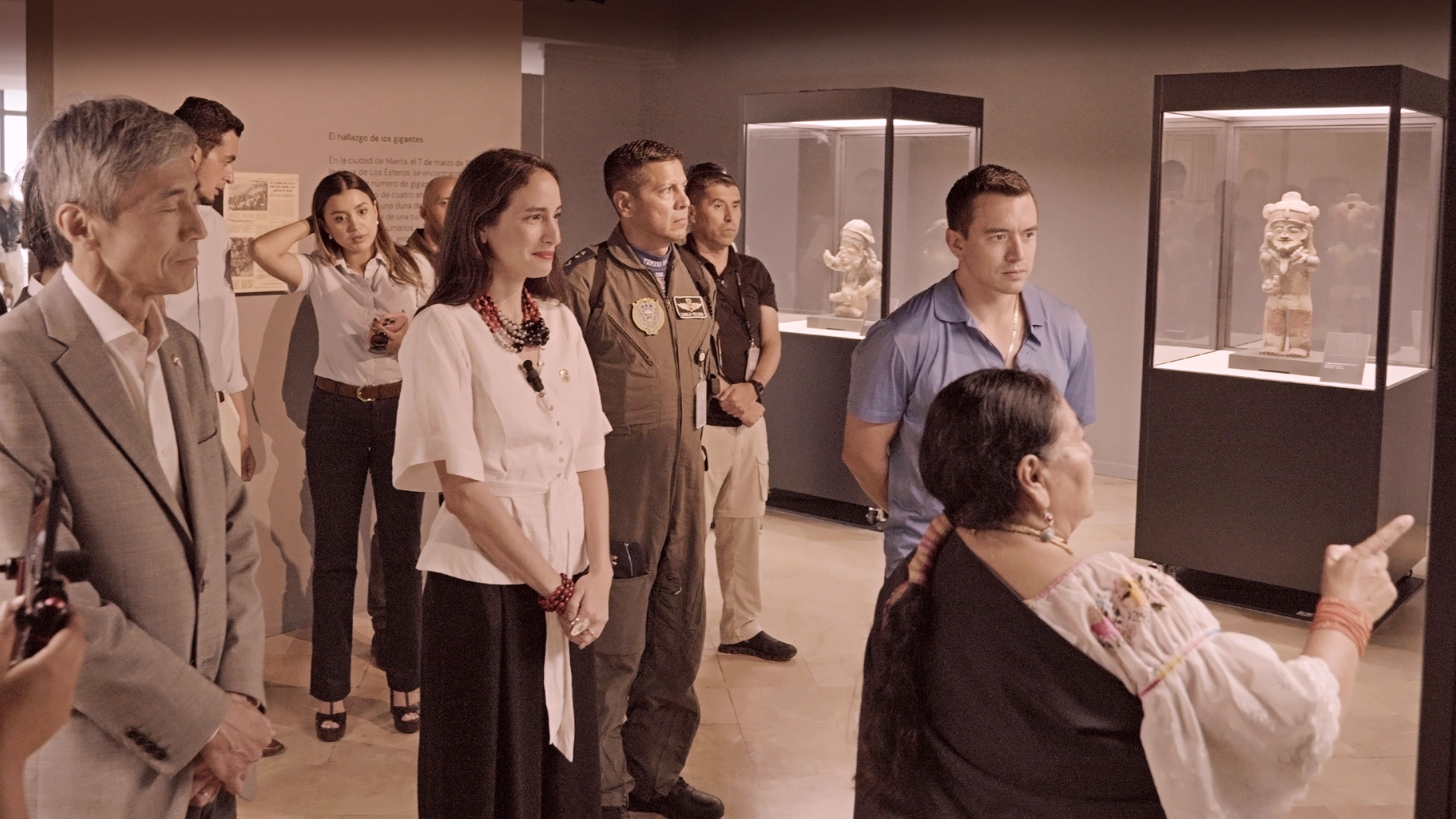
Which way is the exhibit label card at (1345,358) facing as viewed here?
toward the camera

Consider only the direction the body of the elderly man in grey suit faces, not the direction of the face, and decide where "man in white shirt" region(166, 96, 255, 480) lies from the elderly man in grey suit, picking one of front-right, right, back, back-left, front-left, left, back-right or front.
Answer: back-left

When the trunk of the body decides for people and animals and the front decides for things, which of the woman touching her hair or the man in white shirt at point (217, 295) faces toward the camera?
the woman touching her hair

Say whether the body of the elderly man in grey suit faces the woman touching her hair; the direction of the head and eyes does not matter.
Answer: no

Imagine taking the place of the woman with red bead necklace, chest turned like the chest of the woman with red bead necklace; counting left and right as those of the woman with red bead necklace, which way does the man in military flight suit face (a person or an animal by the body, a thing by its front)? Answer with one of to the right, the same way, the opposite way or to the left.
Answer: the same way

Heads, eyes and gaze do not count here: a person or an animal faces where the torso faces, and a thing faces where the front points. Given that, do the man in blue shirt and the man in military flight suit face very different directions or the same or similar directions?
same or similar directions

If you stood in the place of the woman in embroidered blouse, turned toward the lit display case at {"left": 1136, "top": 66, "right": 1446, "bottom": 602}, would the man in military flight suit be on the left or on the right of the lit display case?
left

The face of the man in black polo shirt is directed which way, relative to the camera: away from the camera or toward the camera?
toward the camera

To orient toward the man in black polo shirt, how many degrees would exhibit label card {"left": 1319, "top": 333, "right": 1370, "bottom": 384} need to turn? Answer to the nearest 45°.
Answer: approximately 45° to its right

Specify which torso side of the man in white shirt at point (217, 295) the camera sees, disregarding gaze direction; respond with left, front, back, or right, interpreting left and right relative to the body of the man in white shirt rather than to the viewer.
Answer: right

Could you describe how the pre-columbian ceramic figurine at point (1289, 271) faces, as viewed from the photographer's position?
facing the viewer

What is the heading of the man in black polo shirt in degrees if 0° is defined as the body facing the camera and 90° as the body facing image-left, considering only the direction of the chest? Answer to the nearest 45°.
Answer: approximately 315°

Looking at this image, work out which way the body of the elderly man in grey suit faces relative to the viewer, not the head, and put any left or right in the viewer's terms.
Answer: facing the viewer and to the right of the viewer

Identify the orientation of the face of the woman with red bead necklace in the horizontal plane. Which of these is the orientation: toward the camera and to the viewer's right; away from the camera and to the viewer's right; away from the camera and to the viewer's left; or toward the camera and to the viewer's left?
toward the camera and to the viewer's right

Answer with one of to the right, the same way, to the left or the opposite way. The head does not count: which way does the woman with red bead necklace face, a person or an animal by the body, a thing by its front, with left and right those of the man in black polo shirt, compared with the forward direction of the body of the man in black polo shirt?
the same way

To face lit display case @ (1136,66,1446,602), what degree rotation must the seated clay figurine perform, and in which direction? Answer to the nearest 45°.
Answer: approximately 90° to its left

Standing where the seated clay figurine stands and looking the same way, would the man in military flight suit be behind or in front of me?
in front

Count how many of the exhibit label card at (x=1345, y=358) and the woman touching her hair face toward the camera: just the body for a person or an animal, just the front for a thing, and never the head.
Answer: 2

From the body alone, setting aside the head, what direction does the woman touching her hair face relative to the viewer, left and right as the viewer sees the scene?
facing the viewer

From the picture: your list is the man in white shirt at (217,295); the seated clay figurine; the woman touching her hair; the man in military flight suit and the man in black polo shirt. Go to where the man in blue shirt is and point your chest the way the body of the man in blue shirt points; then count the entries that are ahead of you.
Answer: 0
